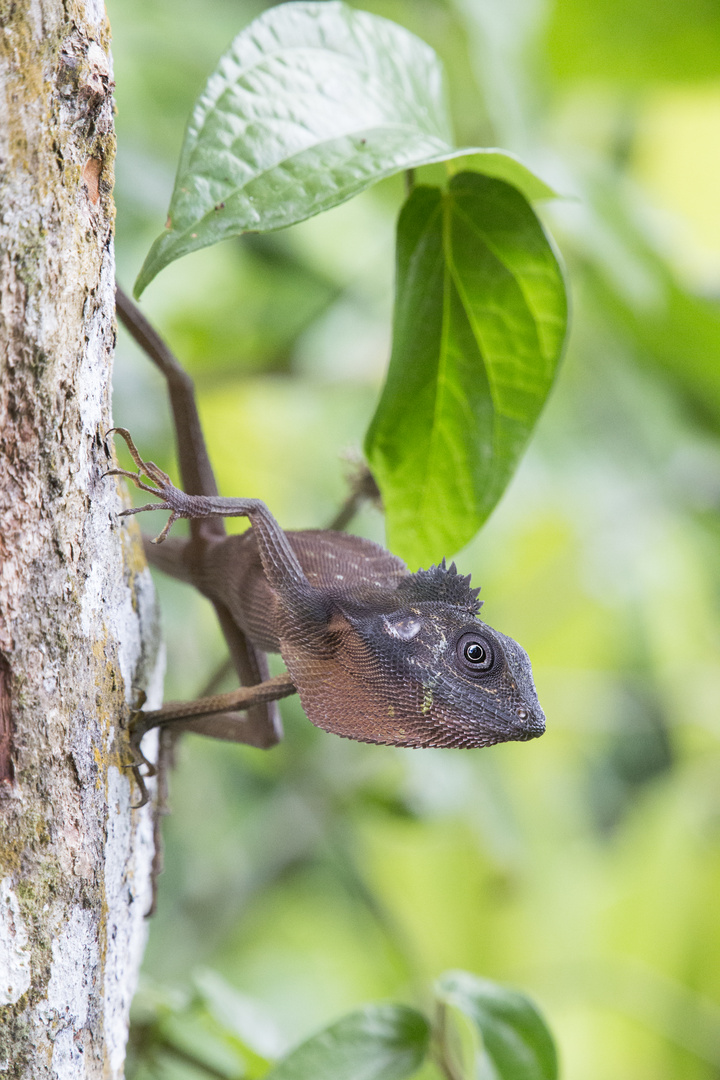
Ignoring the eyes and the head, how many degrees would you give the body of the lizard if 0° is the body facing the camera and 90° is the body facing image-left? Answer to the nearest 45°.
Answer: approximately 315°
